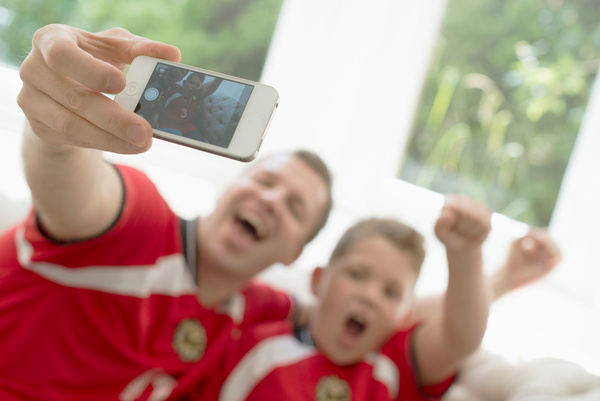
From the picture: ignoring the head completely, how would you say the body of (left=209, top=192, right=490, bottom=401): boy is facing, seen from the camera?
toward the camera

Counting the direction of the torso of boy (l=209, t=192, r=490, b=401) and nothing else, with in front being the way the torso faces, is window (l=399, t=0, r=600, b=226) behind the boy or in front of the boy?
behind

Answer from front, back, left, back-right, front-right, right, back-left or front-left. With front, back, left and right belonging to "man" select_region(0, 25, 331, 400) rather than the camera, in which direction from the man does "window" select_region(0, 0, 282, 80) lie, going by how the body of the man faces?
back

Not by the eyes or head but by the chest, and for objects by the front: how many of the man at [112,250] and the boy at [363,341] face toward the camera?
2

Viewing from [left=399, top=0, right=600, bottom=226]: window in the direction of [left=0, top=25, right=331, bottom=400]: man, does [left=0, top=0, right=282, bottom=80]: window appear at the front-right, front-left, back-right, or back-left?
front-right

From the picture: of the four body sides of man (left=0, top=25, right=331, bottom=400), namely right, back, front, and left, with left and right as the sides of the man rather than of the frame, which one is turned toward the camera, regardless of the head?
front

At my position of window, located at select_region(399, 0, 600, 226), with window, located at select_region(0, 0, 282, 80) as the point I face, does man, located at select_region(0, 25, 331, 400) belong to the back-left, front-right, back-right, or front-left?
front-left

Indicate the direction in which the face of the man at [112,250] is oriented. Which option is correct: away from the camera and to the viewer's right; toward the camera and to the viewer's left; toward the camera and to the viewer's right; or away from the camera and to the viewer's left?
toward the camera and to the viewer's left

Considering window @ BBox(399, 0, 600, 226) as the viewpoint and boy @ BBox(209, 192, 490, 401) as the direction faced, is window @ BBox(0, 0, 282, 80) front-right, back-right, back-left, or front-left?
front-right

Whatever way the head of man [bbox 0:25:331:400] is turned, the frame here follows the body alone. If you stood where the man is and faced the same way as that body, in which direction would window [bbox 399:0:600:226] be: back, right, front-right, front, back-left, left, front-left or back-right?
back-left

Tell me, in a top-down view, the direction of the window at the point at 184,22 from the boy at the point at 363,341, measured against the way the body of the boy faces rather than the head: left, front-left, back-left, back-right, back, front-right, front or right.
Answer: back-right
